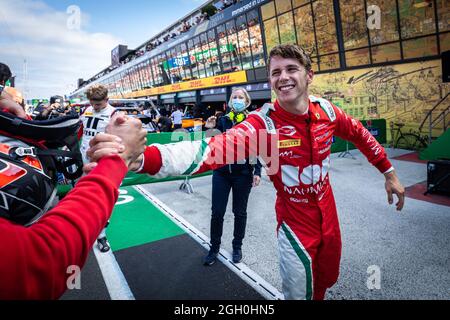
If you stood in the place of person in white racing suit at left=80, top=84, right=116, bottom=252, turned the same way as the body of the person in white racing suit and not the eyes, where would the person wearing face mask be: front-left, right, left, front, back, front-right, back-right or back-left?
front-left

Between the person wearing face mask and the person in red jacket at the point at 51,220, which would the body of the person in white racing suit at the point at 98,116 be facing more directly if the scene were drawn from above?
the person in red jacket

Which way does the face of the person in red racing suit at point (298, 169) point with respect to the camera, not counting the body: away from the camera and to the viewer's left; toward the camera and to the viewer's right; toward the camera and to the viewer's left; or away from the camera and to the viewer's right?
toward the camera and to the viewer's left

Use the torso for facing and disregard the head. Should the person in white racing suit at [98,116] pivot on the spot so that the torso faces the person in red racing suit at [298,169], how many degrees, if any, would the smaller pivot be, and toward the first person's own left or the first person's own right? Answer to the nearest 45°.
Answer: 0° — they already face them

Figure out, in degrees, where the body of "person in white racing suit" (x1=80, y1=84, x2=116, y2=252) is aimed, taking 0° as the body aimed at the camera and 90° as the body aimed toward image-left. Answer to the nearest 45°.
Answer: approximately 0°

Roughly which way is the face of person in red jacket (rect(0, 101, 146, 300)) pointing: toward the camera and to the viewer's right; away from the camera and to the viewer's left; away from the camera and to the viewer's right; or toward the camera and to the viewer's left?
away from the camera and to the viewer's right

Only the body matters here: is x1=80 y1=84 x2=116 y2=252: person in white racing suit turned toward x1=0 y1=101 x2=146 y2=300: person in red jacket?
yes

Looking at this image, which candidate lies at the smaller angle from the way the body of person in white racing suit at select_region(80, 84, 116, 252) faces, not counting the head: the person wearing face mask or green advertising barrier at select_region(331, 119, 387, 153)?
the person wearing face mask
